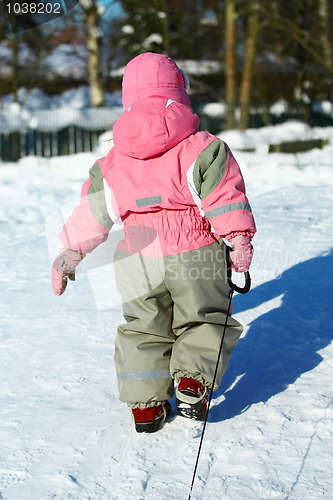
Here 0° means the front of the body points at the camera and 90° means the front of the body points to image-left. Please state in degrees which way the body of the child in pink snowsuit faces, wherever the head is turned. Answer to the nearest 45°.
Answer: approximately 180°

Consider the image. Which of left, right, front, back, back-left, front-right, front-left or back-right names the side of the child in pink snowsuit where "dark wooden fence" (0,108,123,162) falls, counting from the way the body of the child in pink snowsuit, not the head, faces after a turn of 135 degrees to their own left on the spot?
back-right
